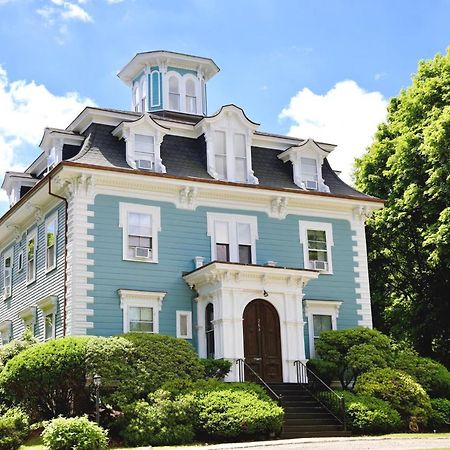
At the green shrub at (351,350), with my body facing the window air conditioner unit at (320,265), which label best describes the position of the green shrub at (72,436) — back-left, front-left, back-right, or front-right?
back-left

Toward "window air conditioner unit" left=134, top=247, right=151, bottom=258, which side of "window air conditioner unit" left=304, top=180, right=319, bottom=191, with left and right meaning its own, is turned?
right

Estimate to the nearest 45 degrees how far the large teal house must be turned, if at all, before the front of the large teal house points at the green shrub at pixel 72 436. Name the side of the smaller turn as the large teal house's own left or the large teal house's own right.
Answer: approximately 45° to the large teal house's own right

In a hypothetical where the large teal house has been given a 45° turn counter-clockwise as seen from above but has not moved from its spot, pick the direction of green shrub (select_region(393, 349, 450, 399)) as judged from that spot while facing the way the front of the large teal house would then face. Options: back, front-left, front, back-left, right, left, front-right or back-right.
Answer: front

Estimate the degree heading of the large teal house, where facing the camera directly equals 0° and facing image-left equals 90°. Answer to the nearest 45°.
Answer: approximately 315°

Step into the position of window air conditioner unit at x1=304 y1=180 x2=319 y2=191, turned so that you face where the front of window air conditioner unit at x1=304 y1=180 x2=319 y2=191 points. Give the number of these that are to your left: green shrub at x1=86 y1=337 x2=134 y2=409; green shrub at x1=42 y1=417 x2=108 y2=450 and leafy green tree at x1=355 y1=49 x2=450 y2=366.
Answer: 1

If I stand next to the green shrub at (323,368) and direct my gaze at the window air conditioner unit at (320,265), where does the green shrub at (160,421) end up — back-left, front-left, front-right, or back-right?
back-left

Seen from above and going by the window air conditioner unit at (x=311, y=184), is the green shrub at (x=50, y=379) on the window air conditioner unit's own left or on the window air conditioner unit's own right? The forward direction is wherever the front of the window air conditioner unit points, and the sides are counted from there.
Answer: on the window air conditioner unit's own right

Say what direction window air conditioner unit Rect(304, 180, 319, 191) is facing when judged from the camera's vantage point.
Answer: facing the viewer and to the right of the viewer

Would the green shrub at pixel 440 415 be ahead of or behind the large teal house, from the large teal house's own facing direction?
ahead

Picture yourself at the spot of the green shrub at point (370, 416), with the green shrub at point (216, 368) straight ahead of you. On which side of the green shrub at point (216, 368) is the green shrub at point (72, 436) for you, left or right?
left
